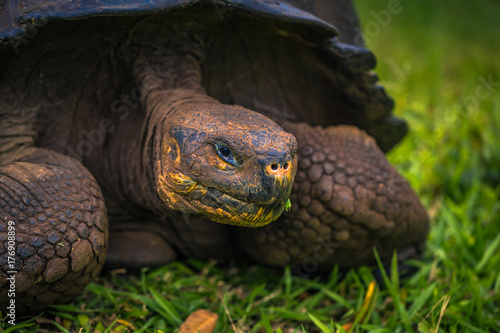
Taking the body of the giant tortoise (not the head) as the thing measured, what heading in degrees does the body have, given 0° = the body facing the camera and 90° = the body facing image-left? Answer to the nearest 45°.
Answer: approximately 315°
